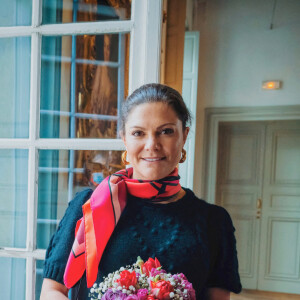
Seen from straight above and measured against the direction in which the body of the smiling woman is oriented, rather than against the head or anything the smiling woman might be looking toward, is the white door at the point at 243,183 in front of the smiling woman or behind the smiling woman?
behind

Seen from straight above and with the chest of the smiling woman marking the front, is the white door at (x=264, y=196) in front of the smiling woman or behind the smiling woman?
behind

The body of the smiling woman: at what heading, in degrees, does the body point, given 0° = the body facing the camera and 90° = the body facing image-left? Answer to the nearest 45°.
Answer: approximately 0°
